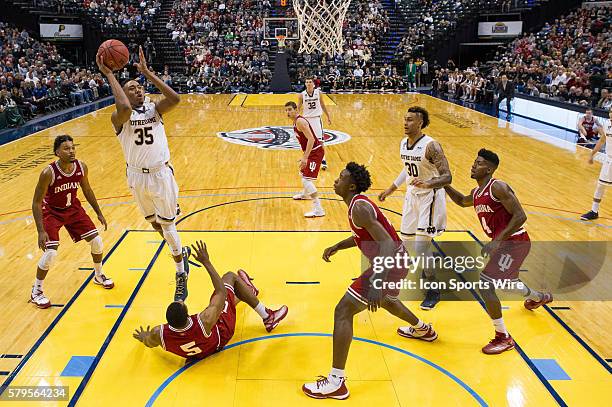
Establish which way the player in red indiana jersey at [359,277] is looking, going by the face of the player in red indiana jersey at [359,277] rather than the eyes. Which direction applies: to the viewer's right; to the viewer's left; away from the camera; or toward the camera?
to the viewer's left

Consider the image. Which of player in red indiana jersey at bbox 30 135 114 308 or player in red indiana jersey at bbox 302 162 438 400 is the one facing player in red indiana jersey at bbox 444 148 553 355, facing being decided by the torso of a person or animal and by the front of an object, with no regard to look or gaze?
player in red indiana jersey at bbox 30 135 114 308

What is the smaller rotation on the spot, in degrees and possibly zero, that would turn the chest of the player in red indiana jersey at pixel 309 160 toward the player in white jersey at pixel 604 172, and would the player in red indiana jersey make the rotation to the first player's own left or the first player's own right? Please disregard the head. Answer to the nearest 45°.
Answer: approximately 180°

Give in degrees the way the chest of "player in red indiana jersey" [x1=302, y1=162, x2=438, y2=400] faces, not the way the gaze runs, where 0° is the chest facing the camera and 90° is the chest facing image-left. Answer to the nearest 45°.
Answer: approximately 90°

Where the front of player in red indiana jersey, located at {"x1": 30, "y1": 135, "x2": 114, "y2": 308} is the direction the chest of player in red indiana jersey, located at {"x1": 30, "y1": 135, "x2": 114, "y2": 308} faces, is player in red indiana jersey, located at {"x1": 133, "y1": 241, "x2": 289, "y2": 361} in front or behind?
in front

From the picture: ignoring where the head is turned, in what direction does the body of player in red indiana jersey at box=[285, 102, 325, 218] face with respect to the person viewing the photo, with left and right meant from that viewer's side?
facing to the left of the viewer

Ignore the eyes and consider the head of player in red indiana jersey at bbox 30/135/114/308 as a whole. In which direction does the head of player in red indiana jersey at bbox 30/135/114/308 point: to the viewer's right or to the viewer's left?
to the viewer's right

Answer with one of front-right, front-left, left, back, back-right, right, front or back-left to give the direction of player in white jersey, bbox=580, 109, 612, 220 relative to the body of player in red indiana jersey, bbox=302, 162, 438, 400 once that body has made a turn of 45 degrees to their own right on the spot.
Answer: right

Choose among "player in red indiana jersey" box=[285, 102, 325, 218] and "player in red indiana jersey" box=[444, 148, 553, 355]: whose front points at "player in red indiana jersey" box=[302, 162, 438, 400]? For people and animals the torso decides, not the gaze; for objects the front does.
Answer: "player in red indiana jersey" box=[444, 148, 553, 355]

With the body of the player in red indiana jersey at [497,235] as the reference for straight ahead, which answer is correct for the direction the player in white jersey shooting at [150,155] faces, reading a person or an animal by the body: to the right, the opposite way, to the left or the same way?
to the left

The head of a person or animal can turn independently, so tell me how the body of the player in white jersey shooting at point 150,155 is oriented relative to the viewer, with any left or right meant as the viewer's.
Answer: facing the viewer
